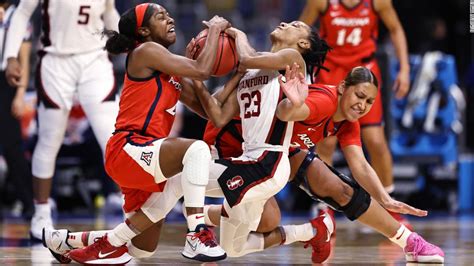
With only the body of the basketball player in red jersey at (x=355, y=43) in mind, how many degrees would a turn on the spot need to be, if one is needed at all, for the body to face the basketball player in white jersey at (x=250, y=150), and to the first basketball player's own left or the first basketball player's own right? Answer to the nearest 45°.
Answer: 0° — they already face them

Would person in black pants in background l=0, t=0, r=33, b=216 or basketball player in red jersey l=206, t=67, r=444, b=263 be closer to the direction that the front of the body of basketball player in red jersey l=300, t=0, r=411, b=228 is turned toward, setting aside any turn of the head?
the basketball player in red jersey

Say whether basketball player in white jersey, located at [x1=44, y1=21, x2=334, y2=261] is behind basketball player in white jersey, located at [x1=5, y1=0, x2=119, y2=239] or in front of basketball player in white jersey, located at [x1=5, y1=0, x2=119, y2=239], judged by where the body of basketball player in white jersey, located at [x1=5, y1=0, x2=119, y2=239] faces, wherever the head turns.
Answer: in front

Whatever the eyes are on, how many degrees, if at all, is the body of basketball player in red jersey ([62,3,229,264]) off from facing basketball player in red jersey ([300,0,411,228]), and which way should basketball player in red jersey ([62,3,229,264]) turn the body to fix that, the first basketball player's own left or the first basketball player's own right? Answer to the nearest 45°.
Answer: approximately 45° to the first basketball player's own left

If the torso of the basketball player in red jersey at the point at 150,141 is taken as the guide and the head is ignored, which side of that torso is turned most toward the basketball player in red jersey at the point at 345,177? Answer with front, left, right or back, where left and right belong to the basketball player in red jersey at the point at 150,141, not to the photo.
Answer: front

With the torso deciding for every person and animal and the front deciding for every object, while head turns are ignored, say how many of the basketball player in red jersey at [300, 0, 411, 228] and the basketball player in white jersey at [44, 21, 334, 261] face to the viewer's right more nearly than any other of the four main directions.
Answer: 0

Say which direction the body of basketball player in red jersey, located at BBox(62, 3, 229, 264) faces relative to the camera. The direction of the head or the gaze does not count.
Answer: to the viewer's right

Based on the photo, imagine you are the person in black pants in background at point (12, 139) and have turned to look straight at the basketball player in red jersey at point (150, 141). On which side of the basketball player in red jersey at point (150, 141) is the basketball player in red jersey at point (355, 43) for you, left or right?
left

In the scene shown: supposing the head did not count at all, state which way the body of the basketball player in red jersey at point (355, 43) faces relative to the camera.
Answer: toward the camera

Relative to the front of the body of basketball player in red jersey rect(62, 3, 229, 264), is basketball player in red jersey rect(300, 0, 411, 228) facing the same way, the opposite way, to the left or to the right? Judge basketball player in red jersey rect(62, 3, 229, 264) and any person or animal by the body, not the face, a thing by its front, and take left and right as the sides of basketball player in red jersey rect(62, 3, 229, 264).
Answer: to the right

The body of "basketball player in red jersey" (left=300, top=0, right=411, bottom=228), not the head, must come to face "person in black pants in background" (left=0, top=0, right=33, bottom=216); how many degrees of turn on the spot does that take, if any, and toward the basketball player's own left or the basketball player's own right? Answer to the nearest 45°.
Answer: approximately 90° to the basketball player's own right

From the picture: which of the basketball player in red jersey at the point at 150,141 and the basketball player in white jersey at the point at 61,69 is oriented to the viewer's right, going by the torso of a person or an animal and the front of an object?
the basketball player in red jersey

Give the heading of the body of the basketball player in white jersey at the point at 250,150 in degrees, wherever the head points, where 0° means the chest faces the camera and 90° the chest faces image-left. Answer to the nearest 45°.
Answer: approximately 45°

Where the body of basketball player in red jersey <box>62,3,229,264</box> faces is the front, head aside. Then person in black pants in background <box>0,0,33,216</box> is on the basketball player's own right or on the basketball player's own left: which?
on the basketball player's own left
